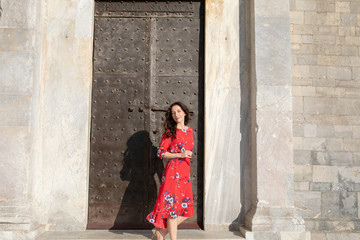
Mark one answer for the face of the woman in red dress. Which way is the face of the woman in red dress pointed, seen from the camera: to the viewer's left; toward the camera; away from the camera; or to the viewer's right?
toward the camera

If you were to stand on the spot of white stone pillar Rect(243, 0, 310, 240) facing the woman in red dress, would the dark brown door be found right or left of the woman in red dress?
right

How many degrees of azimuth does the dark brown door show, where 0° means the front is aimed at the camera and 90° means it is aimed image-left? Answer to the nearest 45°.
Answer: approximately 0°

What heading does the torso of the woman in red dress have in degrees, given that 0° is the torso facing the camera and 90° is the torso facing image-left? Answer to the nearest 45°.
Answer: approximately 315°

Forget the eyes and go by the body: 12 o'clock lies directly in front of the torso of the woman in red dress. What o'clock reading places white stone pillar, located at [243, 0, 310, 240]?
The white stone pillar is roughly at 10 o'clock from the woman in red dress.

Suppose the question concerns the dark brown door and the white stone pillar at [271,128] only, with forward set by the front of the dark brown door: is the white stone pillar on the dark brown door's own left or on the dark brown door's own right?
on the dark brown door's own left

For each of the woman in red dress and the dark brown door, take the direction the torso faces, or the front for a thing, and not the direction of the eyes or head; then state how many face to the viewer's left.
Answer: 0
